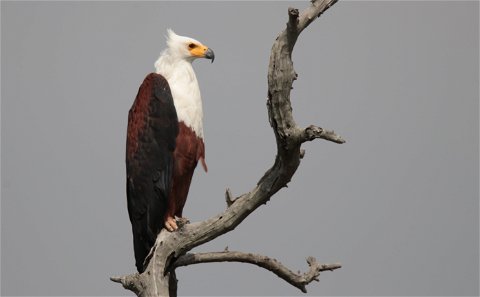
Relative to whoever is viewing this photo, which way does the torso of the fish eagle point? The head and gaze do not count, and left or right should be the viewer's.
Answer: facing to the right of the viewer
